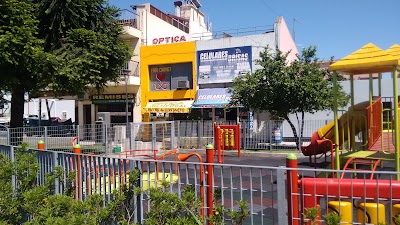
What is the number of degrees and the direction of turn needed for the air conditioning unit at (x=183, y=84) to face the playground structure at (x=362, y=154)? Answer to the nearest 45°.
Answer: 0° — it already faces it

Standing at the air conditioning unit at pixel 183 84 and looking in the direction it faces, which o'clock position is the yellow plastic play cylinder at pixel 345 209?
The yellow plastic play cylinder is roughly at 12 o'clock from the air conditioning unit.

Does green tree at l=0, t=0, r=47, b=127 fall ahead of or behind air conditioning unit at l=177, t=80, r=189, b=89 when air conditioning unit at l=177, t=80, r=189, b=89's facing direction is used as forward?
ahead

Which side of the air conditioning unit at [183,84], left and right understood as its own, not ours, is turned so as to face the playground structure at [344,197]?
front

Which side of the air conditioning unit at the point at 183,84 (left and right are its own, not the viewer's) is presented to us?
front

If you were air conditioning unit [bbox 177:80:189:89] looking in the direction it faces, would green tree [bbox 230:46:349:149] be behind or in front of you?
in front

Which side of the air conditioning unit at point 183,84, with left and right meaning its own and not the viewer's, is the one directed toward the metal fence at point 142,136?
front

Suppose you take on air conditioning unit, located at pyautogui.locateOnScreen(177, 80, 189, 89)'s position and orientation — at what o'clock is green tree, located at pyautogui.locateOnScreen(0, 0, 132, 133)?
The green tree is roughly at 1 o'clock from the air conditioning unit.

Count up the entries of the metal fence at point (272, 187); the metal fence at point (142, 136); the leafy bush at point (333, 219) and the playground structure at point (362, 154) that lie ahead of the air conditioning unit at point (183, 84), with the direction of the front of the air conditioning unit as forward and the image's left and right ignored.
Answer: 4

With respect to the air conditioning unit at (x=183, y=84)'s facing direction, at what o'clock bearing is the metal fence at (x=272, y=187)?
The metal fence is roughly at 12 o'clock from the air conditioning unit.

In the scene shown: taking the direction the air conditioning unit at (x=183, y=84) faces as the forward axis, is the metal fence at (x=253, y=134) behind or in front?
in front
